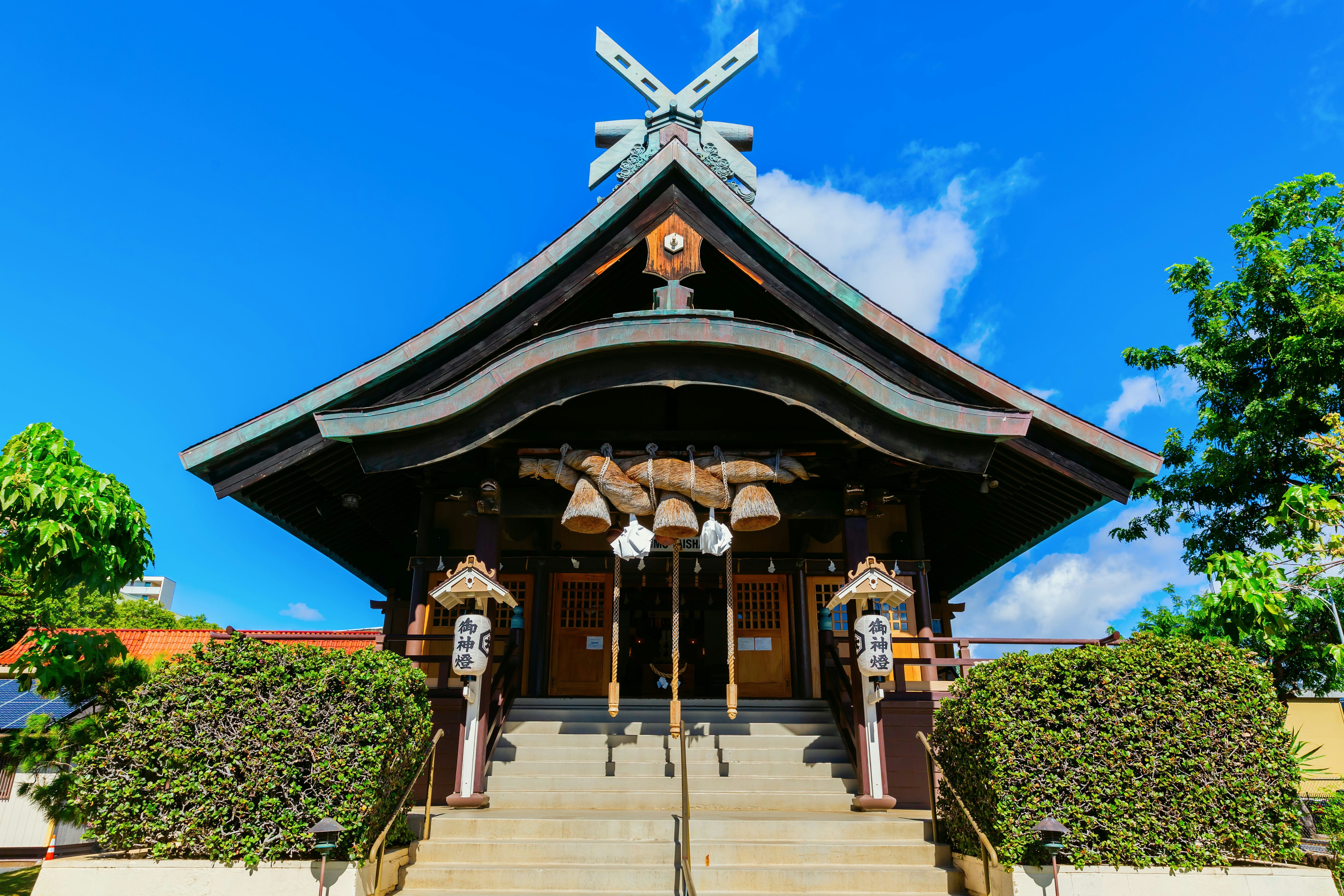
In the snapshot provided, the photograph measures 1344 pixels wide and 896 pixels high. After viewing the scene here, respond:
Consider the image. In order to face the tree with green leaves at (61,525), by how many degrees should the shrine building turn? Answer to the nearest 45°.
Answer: approximately 45° to its right

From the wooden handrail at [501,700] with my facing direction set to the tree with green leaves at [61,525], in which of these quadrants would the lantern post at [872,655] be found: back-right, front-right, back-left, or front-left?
back-left

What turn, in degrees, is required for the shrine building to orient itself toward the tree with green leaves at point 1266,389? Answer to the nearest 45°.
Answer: approximately 135° to its left

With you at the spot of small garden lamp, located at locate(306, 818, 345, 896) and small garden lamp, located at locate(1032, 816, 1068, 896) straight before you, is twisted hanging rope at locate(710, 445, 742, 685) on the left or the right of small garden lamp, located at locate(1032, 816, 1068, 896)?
left

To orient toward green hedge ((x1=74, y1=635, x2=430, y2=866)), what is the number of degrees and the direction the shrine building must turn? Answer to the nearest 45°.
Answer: approximately 45° to its right

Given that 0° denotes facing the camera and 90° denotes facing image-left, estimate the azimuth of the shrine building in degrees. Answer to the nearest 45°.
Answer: approximately 0°

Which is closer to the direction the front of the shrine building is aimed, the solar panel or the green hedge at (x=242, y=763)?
the green hedge

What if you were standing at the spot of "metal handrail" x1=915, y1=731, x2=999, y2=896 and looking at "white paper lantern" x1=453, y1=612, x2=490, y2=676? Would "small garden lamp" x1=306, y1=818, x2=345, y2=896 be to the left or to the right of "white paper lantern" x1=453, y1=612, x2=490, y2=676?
left

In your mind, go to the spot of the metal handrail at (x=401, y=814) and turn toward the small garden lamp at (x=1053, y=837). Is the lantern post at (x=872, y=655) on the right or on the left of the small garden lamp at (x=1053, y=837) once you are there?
left
